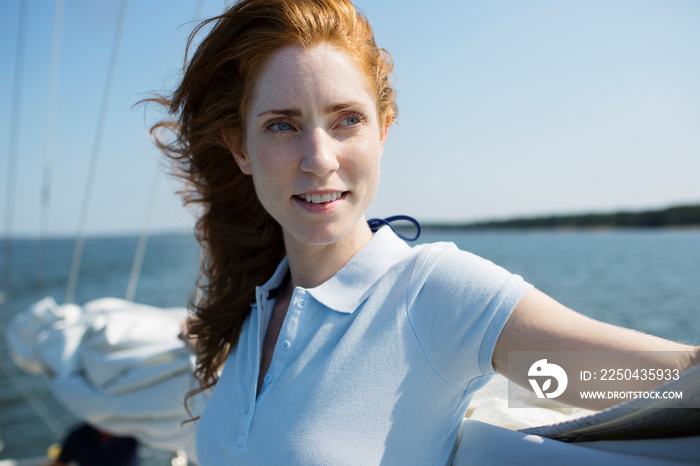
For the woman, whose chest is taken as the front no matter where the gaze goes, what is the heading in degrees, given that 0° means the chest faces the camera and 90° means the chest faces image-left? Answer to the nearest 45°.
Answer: approximately 45°
